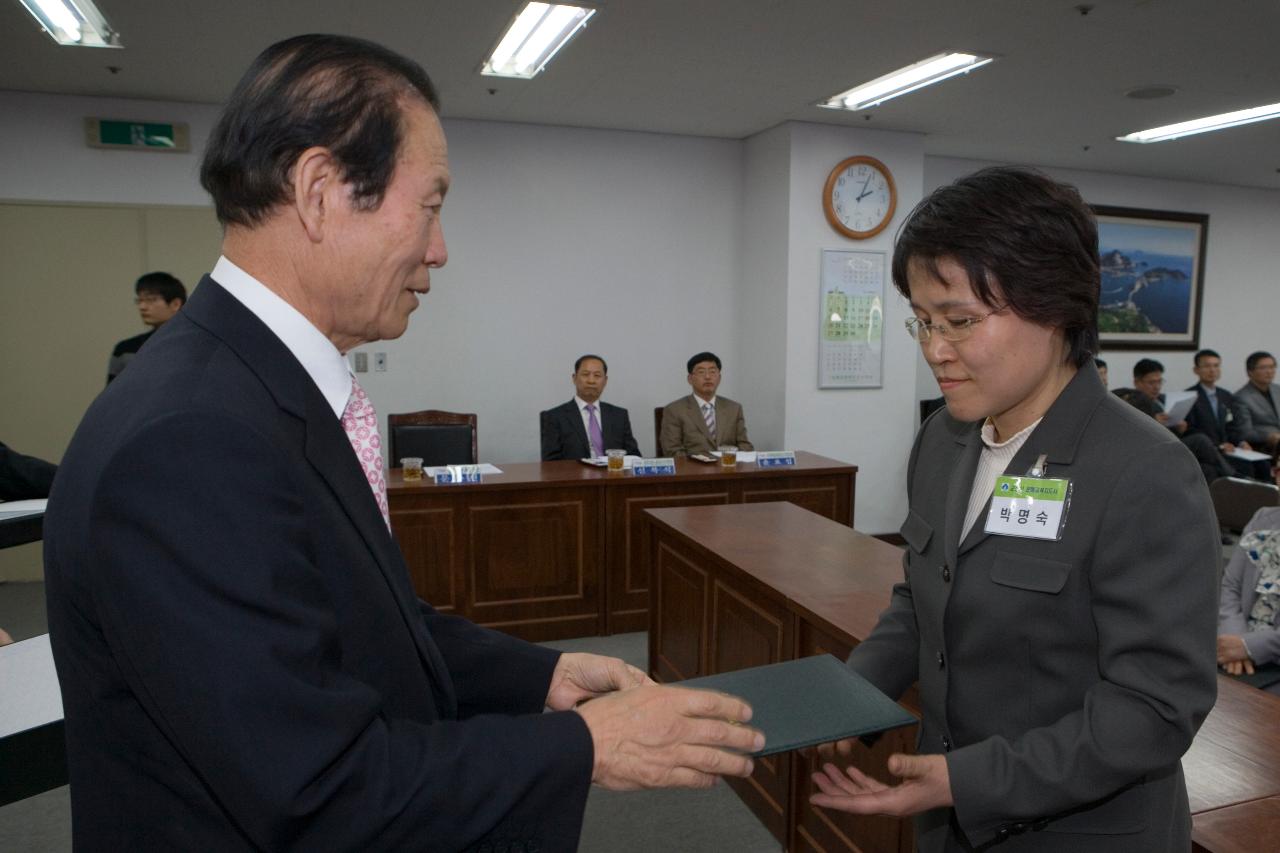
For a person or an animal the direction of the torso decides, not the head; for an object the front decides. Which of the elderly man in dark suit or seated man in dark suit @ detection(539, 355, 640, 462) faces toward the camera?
the seated man in dark suit

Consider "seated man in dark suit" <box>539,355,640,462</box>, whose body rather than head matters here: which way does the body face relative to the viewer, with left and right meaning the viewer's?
facing the viewer

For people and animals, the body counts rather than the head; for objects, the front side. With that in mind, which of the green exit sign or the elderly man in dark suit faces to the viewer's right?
the elderly man in dark suit

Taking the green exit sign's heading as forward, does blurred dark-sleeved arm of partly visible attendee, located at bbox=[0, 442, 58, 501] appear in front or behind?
in front

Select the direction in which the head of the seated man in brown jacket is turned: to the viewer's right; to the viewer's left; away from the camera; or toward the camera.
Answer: toward the camera

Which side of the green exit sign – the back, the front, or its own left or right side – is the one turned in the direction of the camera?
front

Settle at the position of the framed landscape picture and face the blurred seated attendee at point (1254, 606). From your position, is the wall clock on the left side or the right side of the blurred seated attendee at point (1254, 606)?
right

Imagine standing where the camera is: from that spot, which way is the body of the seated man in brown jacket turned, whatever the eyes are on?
toward the camera

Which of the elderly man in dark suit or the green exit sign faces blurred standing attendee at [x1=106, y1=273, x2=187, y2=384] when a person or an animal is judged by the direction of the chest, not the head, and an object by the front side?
the green exit sign

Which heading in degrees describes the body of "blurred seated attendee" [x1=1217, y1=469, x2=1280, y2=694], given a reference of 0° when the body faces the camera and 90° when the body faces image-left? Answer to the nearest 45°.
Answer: approximately 45°

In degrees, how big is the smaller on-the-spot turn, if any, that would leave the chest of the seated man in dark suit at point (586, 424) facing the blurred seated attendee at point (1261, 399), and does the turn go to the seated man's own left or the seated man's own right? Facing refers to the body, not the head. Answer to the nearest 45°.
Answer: approximately 90° to the seated man's own left

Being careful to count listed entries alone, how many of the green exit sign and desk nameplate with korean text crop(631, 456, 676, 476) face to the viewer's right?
0

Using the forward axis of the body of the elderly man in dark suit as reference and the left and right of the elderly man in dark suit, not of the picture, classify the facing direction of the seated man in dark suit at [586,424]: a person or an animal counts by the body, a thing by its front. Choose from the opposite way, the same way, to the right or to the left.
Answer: to the right

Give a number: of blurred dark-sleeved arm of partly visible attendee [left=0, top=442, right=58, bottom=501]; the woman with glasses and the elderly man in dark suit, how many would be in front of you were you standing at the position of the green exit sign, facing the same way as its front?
3

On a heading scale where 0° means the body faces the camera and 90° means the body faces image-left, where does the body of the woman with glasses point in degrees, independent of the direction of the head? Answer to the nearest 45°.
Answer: approximately 45°

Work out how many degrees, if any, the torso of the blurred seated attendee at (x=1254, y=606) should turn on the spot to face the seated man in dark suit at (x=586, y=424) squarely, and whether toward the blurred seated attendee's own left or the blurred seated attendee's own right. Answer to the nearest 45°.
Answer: approximately 45° to the blurred seated attendee's own right

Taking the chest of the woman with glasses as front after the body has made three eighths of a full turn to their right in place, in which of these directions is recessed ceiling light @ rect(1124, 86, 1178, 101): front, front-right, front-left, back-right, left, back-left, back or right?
front
